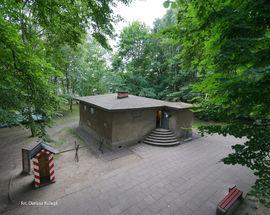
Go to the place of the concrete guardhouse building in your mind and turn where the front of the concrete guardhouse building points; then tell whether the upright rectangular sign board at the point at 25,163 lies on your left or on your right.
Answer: on your right

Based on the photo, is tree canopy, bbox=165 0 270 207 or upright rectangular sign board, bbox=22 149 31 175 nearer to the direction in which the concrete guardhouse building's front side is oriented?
the tree canopy

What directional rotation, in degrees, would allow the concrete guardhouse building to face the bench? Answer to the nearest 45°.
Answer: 0° — it already faces it

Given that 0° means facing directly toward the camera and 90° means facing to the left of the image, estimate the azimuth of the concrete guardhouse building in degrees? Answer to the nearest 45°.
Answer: approximately 315°
